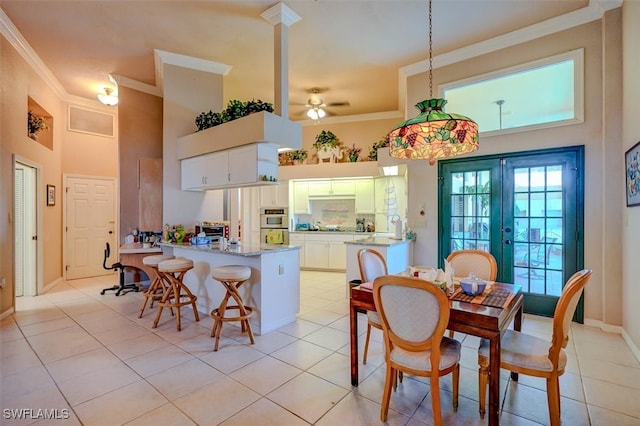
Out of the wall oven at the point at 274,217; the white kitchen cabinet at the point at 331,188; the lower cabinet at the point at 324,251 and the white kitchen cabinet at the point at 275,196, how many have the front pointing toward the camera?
4

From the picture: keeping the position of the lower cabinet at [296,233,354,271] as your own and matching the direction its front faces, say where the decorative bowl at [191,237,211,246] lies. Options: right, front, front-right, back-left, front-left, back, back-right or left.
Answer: front-right

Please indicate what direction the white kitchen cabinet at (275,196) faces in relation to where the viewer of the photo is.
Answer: facing the viewer

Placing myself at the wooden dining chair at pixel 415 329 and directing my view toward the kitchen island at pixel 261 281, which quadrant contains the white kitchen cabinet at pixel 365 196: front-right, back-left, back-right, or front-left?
front-right

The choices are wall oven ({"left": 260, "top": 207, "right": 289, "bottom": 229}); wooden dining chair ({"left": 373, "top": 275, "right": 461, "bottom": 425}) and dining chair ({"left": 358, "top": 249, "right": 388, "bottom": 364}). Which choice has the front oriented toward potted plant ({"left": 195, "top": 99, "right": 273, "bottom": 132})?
the wall oven

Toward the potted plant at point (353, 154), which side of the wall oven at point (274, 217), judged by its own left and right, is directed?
left

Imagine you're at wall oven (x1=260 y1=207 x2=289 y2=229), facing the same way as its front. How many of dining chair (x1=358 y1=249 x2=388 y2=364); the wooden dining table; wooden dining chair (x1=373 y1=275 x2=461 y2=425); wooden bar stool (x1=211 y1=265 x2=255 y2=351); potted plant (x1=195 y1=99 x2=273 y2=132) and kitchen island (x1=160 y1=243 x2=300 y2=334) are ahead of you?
6

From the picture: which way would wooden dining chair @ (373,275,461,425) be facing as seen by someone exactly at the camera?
facing away from the viewer and to the right of the viewer

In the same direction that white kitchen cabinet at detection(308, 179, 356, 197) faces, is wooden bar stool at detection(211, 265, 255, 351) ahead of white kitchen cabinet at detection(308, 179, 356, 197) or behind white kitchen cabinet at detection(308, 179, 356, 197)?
ahead

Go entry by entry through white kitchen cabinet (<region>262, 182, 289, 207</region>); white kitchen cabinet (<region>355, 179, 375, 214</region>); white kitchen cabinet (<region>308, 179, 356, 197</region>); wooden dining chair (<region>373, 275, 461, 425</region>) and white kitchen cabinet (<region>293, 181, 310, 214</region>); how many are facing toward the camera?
4

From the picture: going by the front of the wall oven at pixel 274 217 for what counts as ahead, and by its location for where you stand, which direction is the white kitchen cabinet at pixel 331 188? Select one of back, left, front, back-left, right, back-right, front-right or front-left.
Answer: left

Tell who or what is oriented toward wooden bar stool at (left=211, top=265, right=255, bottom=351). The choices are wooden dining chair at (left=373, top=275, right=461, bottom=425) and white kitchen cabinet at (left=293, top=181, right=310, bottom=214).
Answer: the white kitchen cabinet

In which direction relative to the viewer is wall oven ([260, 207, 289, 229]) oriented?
toward the camera

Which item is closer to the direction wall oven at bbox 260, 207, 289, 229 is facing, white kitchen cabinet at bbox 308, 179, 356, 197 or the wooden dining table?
the wooden dining table
